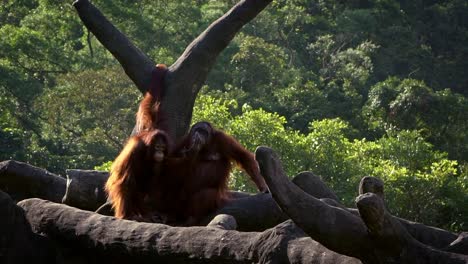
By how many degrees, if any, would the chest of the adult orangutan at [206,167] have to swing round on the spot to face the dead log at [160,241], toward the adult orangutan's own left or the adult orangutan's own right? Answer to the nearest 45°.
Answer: approximately 45° to the adult orangutan's own left

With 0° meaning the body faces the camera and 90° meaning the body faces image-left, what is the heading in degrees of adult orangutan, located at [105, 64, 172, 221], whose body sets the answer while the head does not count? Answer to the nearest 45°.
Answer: approximately 315°

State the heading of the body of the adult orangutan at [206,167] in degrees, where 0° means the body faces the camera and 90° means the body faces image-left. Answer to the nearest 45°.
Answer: approximately 45°

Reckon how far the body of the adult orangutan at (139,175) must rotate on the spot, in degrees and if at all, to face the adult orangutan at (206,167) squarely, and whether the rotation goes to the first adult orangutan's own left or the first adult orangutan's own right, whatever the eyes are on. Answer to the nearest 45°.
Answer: approximately 45° to the first adult orangutan's own left
